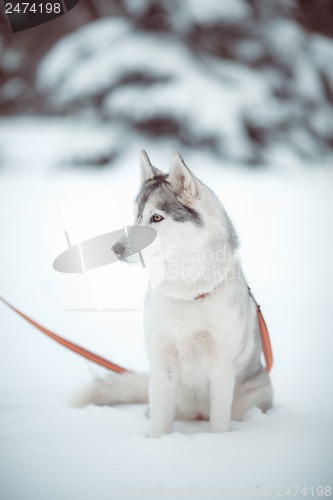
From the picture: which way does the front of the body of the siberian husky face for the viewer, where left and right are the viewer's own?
facing the viewer and to the left of the viewer
